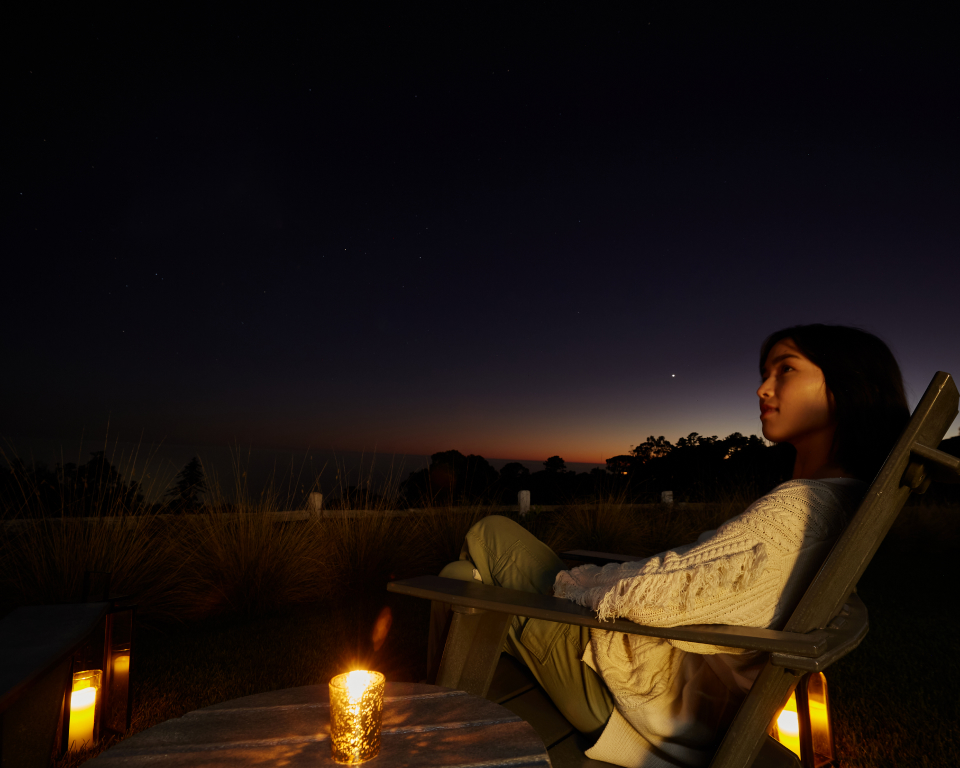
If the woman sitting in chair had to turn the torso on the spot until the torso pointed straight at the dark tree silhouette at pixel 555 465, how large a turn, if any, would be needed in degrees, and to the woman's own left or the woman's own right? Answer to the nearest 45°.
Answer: approximately 90° to the woman's own right

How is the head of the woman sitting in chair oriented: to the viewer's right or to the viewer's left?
to the viewer's left

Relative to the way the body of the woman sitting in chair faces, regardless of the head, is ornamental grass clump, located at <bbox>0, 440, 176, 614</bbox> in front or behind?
in front

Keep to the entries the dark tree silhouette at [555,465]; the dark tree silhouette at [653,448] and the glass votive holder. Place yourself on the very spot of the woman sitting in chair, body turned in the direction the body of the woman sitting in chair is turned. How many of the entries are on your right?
2

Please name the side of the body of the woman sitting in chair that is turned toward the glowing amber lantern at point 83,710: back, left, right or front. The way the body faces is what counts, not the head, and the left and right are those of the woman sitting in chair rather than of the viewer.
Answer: front

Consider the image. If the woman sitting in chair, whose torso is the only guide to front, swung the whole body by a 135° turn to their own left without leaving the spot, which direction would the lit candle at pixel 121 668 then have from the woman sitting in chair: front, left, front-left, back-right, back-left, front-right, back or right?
back-right

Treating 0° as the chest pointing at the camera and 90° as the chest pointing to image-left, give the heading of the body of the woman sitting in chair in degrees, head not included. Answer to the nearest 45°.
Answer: approximately 90°

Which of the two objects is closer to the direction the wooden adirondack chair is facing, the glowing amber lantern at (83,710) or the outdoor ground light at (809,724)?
the glowing amber lantern

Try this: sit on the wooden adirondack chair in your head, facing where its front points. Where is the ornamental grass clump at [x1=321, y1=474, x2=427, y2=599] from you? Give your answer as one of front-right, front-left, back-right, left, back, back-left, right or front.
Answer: front-right

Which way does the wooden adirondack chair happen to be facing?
to the viewer's left

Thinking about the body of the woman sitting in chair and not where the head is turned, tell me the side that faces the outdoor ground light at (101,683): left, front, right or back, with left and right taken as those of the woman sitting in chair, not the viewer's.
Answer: front
